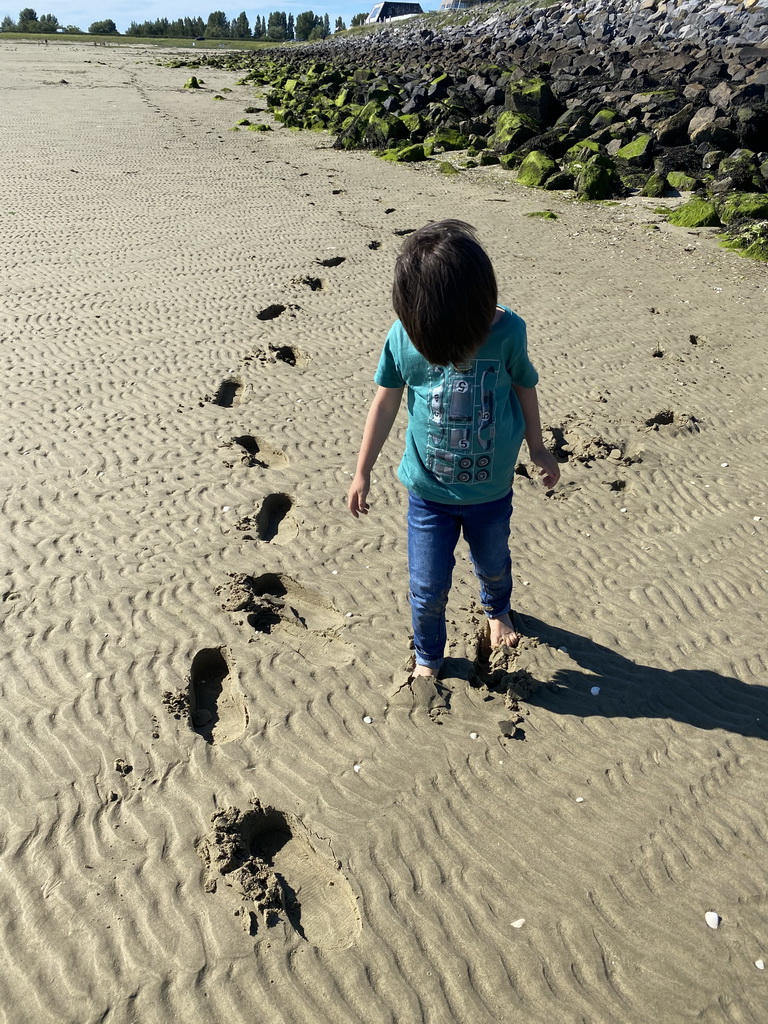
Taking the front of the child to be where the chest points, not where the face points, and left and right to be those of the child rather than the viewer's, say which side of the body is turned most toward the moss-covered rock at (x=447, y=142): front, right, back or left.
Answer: back

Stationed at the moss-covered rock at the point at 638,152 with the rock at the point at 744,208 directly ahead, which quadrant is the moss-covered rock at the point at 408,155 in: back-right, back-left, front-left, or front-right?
back-right

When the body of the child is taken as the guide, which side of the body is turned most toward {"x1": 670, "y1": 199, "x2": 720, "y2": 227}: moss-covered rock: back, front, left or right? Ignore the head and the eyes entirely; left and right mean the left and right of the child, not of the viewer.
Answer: back

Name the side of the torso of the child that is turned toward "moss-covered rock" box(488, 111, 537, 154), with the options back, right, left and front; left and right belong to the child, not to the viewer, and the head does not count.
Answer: back

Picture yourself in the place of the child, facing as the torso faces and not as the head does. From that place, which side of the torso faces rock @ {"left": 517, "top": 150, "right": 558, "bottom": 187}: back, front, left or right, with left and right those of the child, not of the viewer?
back

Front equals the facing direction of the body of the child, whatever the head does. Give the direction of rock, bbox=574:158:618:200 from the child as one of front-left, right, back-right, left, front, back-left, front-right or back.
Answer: back

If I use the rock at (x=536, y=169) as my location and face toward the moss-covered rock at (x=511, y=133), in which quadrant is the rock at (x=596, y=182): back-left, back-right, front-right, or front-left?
back-right

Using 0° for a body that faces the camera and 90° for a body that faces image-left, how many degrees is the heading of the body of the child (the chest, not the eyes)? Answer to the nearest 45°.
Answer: approximately 0°

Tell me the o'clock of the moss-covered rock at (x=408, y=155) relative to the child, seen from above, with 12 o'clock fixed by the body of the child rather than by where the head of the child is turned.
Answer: The moss-covered rock is roughly at 6 o'clock from the child.
